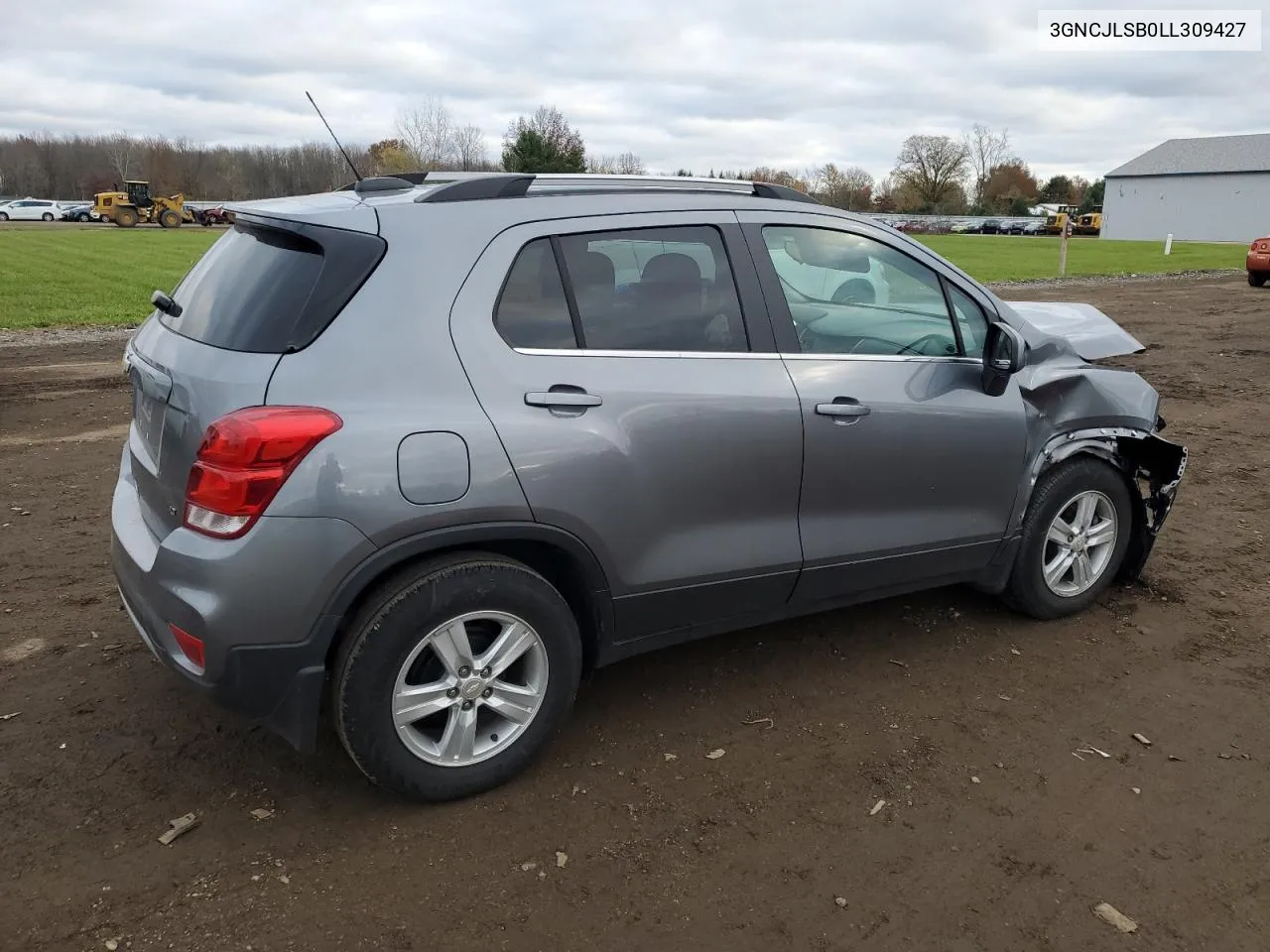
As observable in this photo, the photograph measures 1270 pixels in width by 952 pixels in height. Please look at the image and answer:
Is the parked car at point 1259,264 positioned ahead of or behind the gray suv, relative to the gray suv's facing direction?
ahead

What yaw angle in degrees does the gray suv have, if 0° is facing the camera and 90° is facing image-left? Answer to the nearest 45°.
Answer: approximately 225°
